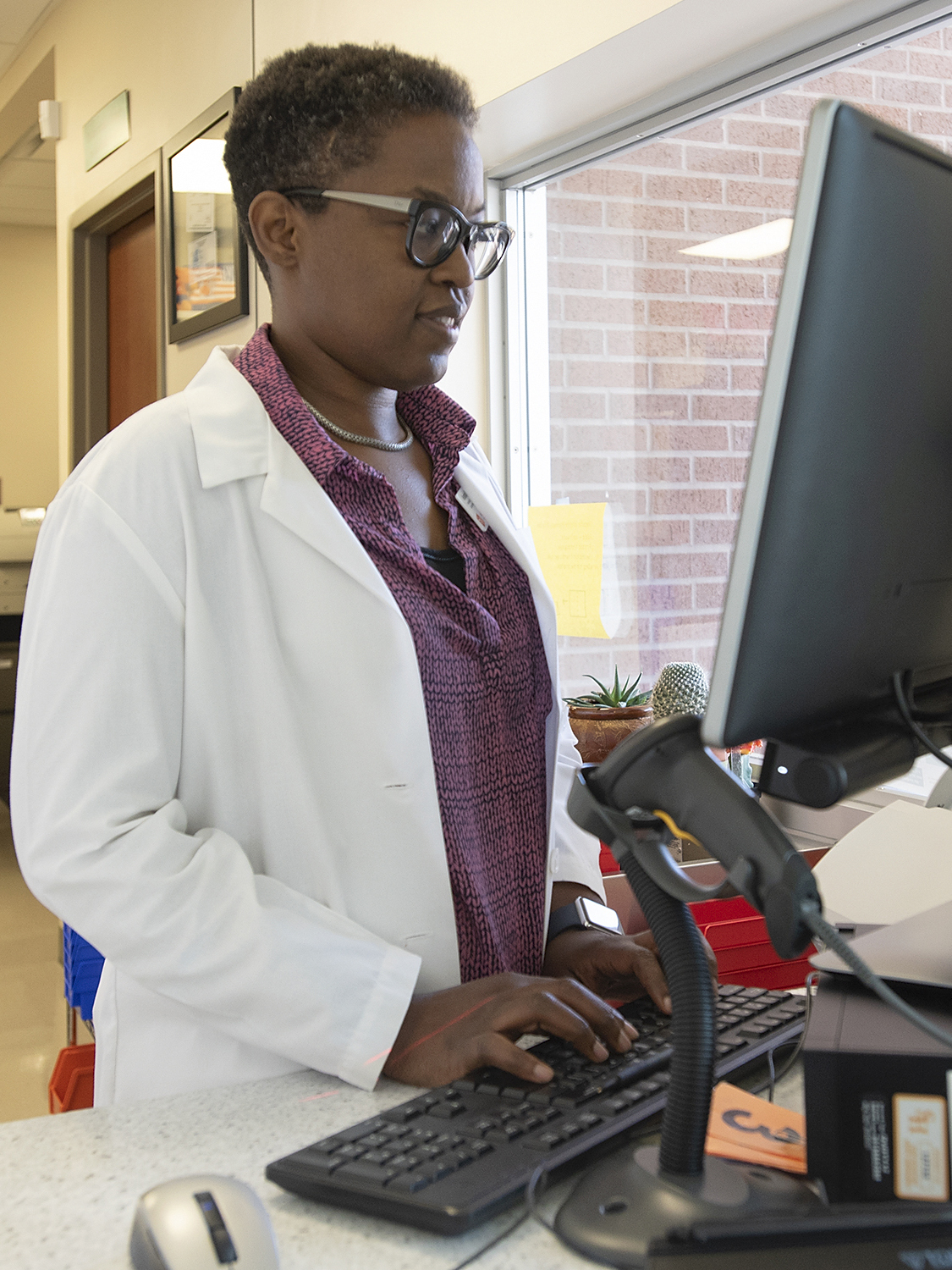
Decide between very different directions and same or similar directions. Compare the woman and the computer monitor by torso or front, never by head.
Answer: very different directions

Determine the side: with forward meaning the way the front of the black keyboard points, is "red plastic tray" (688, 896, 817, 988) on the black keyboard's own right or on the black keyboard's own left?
on the black keyboard's own right

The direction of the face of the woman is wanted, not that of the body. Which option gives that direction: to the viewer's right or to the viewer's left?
to the viewer's right

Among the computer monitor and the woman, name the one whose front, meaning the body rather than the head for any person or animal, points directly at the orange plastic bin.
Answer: the computer monitor

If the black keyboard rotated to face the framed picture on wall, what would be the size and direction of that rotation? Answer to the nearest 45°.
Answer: approximately 45° to its right
